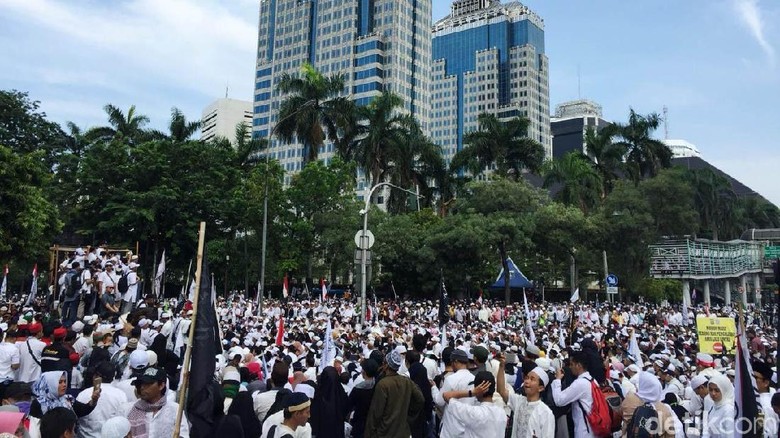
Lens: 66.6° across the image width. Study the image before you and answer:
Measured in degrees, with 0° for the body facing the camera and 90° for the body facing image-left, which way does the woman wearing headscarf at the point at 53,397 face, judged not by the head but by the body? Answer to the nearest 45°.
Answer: approximately 315°

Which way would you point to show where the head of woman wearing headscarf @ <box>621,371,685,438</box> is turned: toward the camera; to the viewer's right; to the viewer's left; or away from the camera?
away from the camera

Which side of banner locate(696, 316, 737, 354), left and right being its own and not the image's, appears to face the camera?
front

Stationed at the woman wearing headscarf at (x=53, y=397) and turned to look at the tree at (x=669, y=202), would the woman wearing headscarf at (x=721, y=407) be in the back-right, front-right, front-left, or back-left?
front-right

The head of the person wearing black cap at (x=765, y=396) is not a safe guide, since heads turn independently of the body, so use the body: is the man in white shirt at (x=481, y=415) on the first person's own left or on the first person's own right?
on the first person's own left

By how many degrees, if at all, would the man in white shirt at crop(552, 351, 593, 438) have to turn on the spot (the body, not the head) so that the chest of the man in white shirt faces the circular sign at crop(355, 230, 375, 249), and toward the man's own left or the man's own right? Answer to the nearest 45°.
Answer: approximately 45° to the man's own right

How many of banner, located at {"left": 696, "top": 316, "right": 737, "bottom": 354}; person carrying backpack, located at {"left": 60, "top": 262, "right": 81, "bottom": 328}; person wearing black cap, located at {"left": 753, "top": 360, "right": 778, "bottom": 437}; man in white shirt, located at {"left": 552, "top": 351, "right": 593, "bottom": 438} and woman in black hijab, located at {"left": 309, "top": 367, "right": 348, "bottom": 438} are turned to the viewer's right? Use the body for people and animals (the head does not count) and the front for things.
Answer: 0

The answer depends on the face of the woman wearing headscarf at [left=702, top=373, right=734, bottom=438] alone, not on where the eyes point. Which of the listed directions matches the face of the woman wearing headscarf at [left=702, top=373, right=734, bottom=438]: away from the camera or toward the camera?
toward the camera

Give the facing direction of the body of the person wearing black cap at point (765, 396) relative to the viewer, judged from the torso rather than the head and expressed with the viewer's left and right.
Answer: facing to the left of the viewer

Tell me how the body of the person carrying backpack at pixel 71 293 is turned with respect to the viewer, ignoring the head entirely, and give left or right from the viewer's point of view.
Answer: facing away from the viewer

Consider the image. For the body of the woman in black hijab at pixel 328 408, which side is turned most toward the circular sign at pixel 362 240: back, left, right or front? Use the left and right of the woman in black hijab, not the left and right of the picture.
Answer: front

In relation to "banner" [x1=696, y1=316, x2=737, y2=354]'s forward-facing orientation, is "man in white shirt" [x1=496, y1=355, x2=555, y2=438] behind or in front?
in front

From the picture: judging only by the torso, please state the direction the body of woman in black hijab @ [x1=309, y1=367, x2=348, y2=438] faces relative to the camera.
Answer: away from the camera

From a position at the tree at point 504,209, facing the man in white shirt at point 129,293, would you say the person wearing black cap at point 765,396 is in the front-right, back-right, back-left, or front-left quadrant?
front-left
